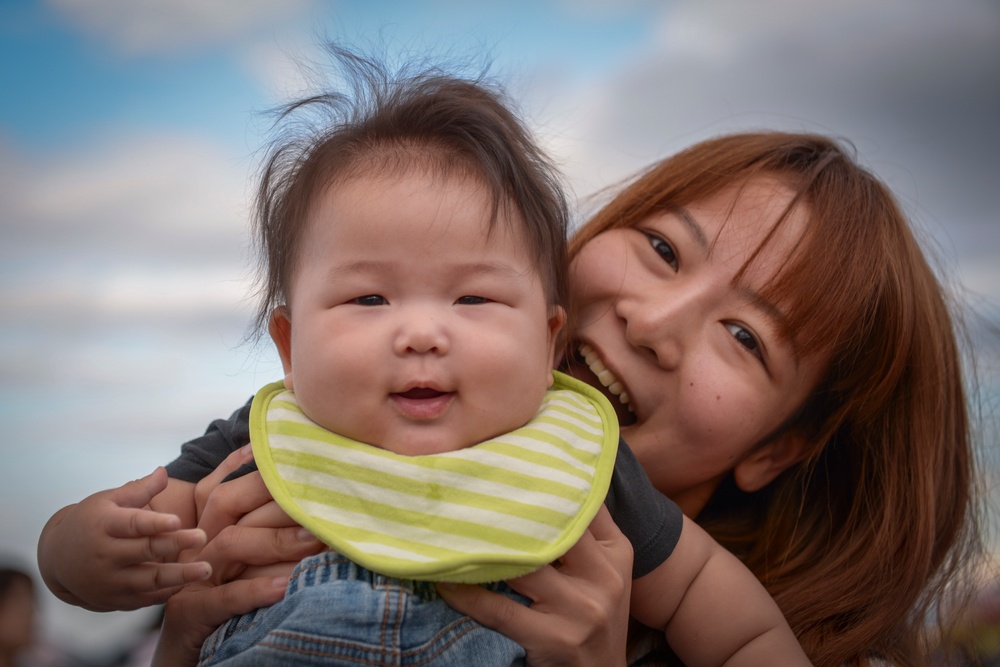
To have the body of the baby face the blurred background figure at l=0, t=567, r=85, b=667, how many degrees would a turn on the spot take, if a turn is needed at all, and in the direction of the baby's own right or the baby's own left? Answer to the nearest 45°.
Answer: approximately 135° to the baby's own right

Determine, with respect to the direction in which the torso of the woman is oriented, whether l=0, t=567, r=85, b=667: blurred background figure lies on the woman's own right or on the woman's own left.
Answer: on the woman's own right

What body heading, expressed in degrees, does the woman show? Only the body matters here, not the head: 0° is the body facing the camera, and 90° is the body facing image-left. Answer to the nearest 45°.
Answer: approximately 45°

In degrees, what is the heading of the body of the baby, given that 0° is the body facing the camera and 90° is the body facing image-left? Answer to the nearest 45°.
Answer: approximately 0°
